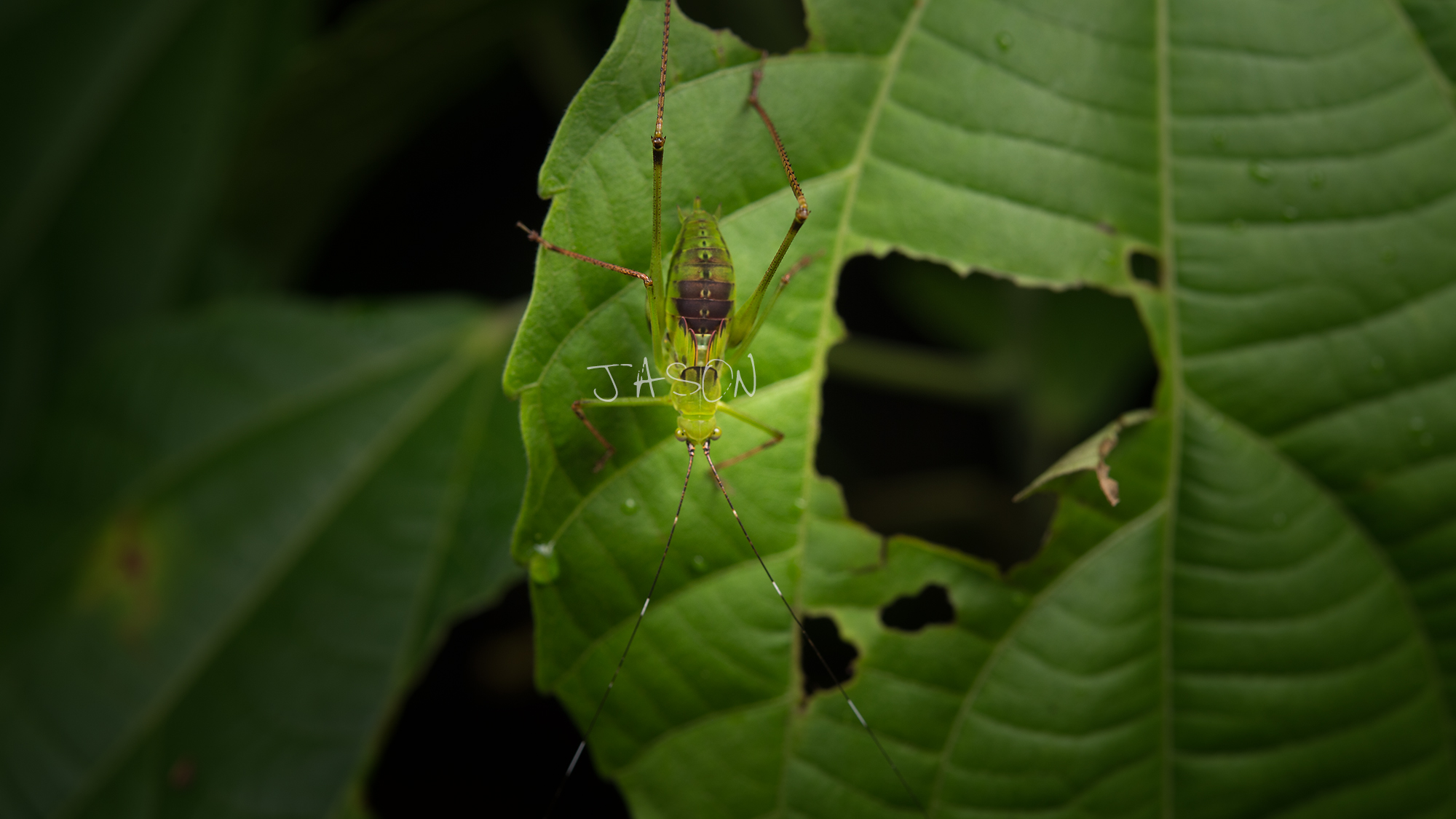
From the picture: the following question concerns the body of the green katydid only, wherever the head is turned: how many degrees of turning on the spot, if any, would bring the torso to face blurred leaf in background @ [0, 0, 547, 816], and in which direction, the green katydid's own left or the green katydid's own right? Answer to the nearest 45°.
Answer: approximately 135° to the green katydid's own right

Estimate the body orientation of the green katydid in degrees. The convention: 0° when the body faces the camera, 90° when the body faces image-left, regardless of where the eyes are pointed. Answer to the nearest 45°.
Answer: approximately 0°
